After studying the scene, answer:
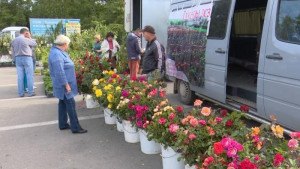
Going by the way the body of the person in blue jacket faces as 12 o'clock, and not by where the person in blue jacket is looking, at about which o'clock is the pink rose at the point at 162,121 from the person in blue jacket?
The pink rose is roughly at 2 o'clock from the person in blue jacket.

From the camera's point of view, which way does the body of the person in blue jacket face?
to the viewer's right

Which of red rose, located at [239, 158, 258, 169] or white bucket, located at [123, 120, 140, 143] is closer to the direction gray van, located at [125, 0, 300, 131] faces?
the red rose

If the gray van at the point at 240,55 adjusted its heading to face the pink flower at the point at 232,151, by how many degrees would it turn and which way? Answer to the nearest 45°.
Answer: approximately 45° to its right

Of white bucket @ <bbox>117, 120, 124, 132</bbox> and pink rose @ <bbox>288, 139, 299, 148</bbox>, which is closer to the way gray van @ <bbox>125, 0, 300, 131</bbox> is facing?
the pink rose

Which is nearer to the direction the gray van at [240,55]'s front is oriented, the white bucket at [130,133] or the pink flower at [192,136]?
the pink flower

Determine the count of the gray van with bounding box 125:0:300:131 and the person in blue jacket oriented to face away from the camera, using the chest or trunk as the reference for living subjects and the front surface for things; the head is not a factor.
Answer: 0

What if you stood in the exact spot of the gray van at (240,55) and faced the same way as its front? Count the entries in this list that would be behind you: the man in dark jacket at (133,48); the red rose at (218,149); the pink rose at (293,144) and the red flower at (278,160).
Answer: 1
